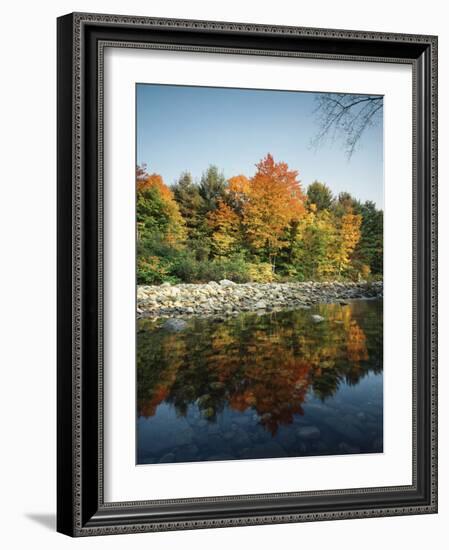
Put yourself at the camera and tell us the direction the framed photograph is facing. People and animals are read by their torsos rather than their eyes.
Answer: facing the viewer and to the right of the viewer
